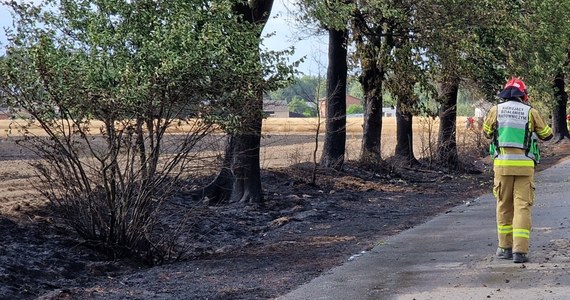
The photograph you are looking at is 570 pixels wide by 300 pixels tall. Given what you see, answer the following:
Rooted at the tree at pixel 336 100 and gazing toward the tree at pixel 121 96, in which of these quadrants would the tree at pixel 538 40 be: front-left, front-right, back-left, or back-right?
back-left

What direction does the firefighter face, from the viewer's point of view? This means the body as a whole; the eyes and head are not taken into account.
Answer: away from the camera

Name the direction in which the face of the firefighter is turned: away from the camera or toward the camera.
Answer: away from the camera

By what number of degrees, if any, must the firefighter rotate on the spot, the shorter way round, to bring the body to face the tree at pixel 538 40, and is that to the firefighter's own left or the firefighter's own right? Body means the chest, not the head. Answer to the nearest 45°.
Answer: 0° — they already face it

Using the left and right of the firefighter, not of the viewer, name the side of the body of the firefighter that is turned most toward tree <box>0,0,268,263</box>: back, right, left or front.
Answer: left
